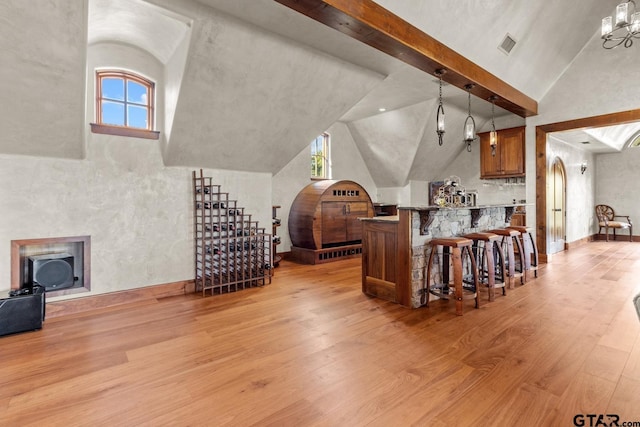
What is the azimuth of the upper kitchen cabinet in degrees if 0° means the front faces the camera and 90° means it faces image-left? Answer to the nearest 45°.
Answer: approximately 45°

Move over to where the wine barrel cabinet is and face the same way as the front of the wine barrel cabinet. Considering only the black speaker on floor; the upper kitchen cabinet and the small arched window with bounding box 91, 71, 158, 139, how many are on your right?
2

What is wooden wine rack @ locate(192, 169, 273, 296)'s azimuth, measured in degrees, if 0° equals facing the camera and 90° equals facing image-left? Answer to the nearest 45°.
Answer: approximately 315°

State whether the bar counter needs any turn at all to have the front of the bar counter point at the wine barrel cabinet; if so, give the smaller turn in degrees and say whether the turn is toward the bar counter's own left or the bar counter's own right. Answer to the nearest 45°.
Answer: approximately 180°
